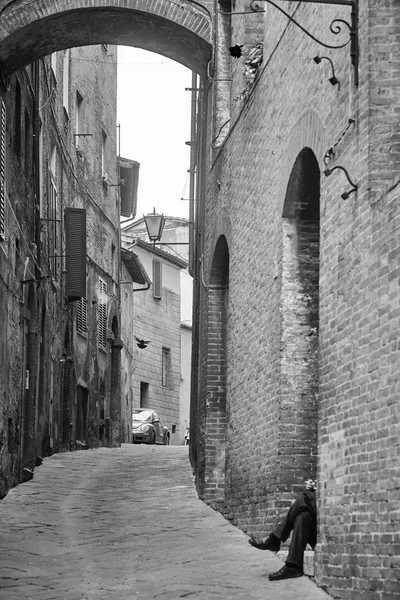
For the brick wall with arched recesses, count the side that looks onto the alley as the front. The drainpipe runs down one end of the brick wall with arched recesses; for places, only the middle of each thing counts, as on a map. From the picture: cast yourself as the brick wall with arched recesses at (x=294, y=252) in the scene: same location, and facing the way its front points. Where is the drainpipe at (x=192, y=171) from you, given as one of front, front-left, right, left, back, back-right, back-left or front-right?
right

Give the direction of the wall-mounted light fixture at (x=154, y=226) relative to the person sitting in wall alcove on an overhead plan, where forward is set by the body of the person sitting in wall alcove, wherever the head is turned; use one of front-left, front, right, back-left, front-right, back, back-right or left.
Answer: right

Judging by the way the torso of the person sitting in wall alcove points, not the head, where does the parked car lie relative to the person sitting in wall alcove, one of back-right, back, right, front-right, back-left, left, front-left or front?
right

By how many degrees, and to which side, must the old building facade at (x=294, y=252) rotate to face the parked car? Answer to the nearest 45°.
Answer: approximately 90° to its right

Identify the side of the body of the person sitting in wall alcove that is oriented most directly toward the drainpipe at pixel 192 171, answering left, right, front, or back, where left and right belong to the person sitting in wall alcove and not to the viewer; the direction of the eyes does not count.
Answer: right

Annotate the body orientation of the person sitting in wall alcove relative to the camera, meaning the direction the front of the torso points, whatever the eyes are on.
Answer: to the viewer's left

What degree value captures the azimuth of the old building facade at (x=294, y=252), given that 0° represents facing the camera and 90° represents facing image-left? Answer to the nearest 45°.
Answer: approximately 90°
